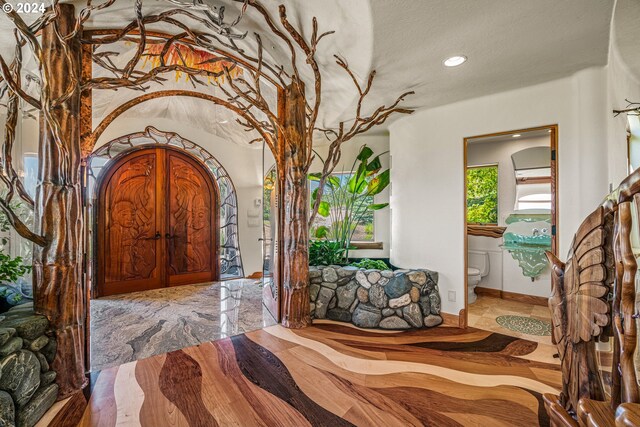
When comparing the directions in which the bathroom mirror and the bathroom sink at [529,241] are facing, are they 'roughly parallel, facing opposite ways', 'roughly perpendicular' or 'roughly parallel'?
roughly parallel

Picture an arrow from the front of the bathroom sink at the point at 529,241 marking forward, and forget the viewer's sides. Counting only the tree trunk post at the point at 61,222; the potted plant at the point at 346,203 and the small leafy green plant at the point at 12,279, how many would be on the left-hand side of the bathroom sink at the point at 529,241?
0

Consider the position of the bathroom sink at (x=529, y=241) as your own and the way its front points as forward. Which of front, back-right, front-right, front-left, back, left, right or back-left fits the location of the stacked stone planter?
front-right

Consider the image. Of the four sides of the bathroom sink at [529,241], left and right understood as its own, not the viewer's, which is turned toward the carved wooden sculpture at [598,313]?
front

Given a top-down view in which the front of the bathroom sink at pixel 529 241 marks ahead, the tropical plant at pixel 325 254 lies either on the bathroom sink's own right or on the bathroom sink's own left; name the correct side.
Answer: on the bathroom sink's own right

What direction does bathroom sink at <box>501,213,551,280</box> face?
toward the camera

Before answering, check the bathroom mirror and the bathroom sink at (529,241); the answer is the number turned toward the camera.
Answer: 2

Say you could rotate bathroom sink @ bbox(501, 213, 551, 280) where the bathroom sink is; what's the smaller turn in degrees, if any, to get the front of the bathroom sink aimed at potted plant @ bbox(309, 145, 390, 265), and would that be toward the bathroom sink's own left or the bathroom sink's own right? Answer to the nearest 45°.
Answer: approximately 45° to the bathroom sink's own right

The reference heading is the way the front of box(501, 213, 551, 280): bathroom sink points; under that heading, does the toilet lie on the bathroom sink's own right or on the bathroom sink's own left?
on the bathroom sink's own right

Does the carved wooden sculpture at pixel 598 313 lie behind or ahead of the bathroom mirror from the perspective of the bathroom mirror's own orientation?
ahead

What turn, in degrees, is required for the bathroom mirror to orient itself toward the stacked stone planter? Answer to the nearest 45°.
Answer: approximately 45° to its right
